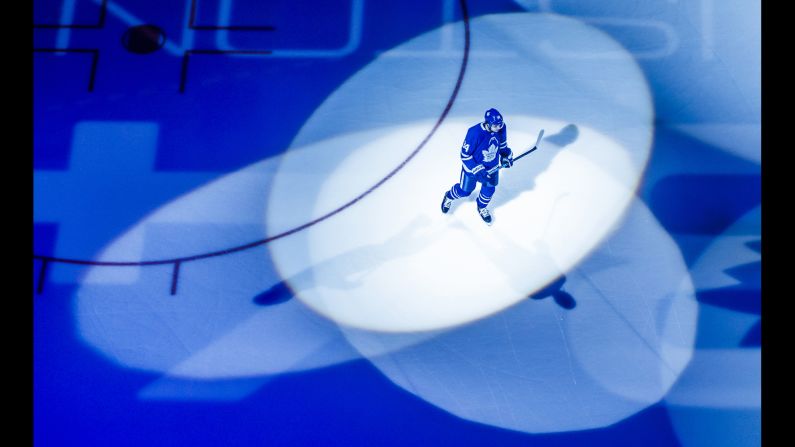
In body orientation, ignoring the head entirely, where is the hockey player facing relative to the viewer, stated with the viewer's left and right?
facing the viewer and to the right of the viewer
